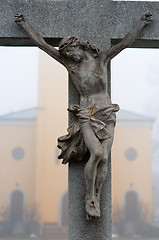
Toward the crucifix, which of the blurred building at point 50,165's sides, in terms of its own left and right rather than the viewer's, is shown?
front

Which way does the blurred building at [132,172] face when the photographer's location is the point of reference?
facing the viewer

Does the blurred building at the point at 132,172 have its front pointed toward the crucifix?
yes

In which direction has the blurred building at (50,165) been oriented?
toward the camera

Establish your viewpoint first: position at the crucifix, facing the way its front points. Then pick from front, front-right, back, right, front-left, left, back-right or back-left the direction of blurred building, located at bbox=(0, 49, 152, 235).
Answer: back

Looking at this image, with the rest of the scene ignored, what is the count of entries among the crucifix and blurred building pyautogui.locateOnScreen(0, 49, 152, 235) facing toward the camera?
2

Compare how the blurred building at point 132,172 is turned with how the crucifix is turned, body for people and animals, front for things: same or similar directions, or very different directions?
same or similar directions

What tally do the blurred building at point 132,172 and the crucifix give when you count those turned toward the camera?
2

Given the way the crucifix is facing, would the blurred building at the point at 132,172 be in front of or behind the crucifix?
behind

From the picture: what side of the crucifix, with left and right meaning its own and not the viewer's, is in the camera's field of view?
front
